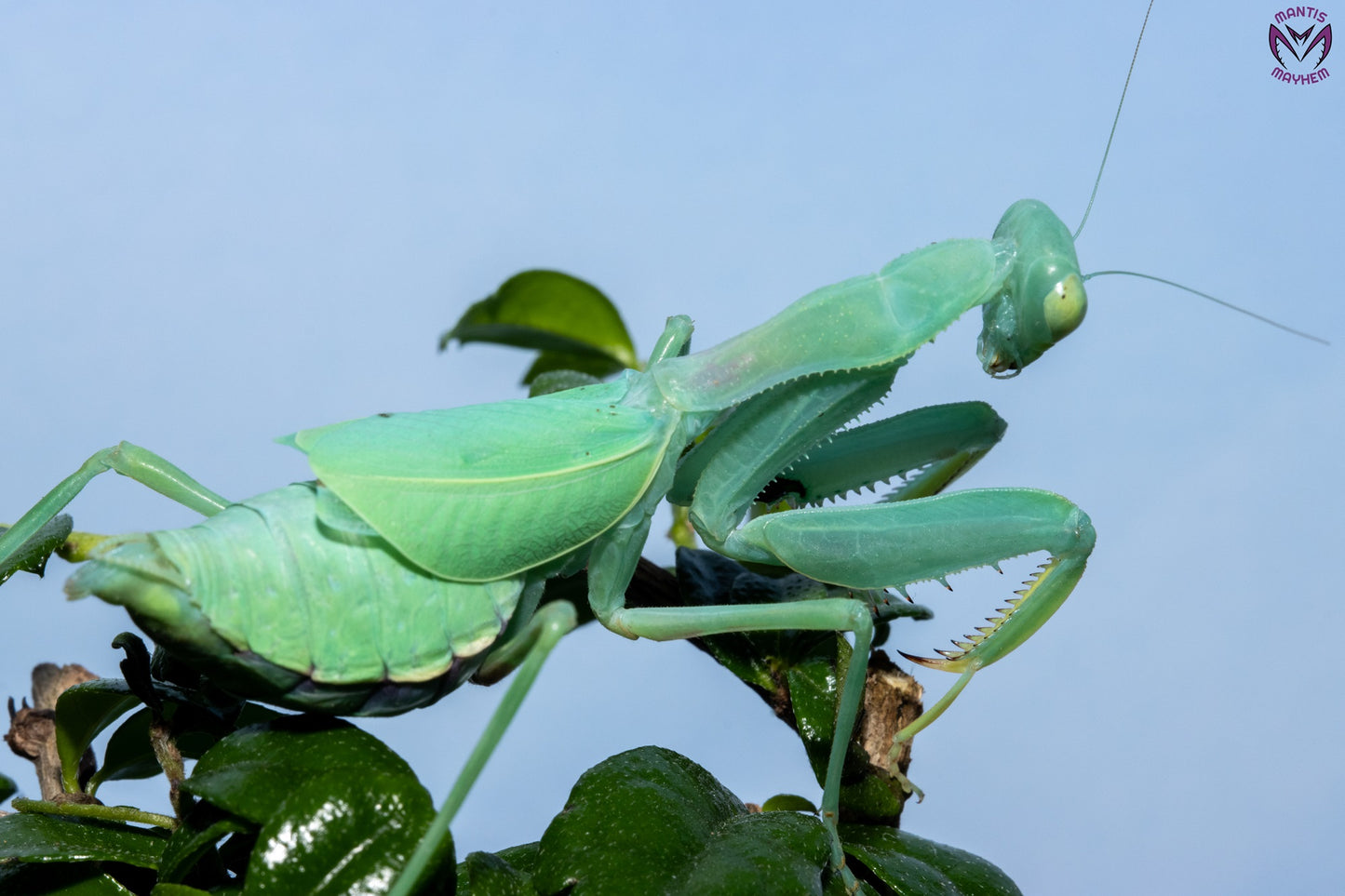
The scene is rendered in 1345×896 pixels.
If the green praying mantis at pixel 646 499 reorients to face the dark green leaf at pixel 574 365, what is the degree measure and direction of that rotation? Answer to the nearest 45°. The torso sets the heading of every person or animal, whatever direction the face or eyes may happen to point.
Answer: approximately 90° to its left

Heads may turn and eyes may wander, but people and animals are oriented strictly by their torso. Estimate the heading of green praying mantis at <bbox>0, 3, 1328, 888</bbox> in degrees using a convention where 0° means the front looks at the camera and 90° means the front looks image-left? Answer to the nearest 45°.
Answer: approximately 270°

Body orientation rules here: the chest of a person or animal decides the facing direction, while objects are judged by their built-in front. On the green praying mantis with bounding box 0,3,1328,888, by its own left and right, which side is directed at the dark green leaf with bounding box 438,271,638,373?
left

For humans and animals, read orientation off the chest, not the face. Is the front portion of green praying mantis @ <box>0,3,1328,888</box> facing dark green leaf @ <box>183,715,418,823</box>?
no

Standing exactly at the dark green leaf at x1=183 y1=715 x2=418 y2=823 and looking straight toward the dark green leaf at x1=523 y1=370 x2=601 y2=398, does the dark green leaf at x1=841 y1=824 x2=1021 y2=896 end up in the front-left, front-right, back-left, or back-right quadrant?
front-right
